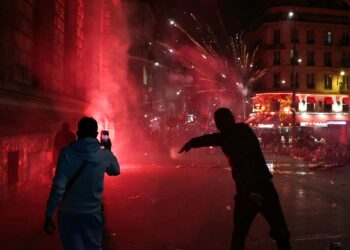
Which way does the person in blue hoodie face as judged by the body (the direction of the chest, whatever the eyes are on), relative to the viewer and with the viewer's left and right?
facing away from the viewer

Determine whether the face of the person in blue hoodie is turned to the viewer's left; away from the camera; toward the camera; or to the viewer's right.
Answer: away from the camera

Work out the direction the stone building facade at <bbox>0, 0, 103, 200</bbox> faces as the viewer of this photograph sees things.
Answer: facing the viewer and to the right of the viewer

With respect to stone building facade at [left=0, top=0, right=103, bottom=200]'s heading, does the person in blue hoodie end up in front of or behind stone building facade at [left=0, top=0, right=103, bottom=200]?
in front

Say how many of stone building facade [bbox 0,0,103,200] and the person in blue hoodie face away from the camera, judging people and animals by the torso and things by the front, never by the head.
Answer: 1

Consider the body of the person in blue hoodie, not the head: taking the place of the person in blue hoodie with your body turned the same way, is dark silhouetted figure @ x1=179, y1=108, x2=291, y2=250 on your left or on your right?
on your right

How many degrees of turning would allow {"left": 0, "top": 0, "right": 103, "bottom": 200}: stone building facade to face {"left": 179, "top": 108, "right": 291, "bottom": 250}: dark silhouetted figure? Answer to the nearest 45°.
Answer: approximately 45° to its right

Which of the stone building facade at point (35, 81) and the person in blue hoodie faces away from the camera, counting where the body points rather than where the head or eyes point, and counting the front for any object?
the person in blue hoodie

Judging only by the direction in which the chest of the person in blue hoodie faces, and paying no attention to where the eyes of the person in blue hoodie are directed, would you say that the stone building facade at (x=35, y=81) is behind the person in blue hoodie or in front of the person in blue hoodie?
in front
